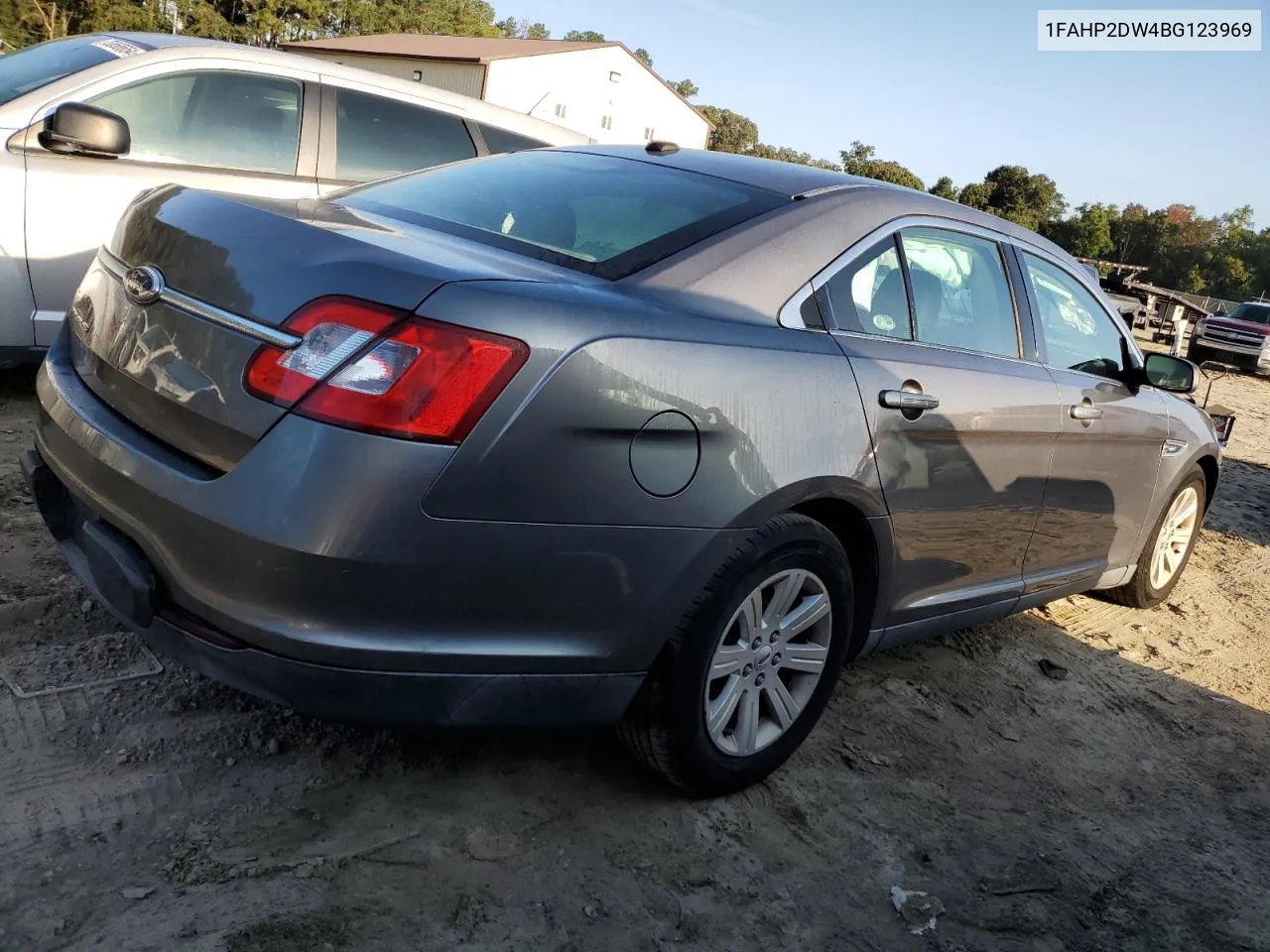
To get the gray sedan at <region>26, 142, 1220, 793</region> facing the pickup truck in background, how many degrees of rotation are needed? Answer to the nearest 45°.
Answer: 0° — it already faces it

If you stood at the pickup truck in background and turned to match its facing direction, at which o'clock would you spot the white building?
The white building is roughly at 2 o'clock from the pickup truck in background.

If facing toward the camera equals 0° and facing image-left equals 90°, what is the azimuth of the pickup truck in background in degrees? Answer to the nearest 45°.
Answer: approximately 45°

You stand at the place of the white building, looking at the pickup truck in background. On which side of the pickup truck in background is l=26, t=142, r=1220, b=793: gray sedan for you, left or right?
right

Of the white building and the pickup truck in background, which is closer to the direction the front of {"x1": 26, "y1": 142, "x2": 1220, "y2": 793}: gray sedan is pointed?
the pickup truck in background

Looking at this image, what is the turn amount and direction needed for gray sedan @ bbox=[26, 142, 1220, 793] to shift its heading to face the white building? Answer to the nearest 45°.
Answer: approximately 45° to its left

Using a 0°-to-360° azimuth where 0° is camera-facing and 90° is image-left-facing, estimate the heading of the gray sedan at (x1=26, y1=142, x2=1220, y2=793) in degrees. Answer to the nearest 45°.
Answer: approximately 225°
